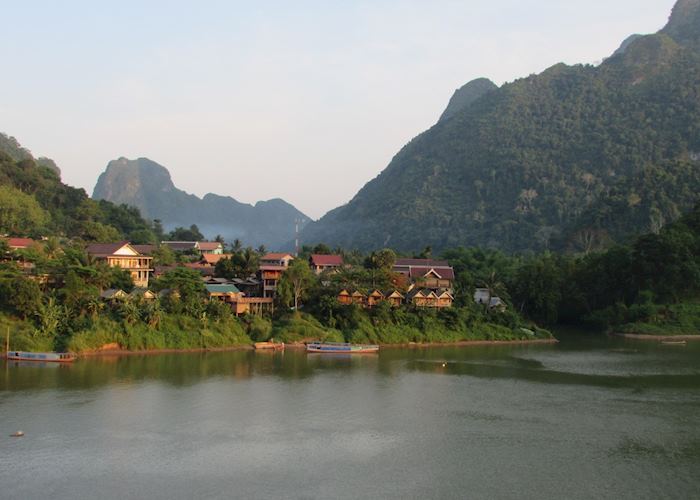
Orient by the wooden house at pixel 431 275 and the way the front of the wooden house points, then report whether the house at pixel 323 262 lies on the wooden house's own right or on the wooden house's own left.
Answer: on the wooden house's own right

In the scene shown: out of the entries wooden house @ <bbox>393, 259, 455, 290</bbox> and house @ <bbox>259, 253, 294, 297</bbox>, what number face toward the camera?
2

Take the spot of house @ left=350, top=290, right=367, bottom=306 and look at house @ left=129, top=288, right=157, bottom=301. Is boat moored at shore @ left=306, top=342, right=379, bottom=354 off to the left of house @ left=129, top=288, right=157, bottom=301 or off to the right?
left

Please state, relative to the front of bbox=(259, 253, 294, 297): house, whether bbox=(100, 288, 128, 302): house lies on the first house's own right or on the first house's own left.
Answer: on the first house's own right

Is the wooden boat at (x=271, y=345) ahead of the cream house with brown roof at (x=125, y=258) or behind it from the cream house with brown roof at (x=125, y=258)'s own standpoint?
ahead

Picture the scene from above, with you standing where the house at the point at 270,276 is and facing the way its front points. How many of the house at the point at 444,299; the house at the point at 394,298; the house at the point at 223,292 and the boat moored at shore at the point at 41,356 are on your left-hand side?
2

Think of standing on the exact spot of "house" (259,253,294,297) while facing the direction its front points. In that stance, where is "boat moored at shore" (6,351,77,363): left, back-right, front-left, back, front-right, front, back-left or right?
front-right

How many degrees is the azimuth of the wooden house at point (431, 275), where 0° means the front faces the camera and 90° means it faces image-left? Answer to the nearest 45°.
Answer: approximately 0°
